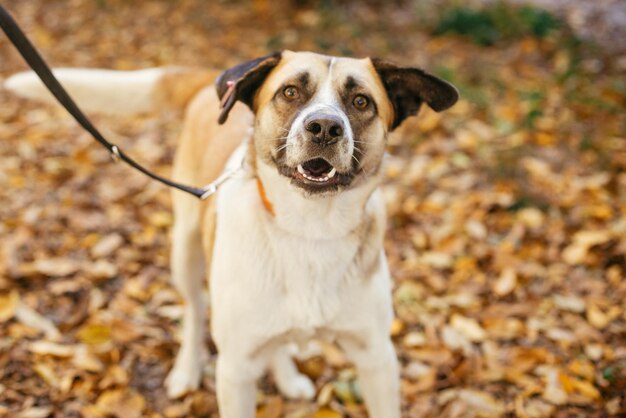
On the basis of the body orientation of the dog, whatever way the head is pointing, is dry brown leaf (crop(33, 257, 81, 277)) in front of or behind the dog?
behind

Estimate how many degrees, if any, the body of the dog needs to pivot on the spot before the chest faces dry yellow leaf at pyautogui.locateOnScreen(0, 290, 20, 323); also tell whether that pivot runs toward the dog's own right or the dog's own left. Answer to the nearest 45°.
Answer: approximately 135° to the dog's own right

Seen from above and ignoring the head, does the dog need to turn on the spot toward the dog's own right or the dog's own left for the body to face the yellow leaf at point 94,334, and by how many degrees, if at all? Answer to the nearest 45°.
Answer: approximately 135° to the dog's own right

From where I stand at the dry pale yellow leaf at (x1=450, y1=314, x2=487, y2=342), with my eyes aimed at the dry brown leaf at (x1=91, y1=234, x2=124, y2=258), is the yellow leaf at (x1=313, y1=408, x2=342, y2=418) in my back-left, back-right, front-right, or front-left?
front-left

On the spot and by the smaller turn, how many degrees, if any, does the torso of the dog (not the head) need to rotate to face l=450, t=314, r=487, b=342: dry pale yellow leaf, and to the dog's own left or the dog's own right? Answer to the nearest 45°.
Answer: approximately 135° to the dog's own left

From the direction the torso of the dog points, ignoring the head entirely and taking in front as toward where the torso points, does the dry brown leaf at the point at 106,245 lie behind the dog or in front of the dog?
behind

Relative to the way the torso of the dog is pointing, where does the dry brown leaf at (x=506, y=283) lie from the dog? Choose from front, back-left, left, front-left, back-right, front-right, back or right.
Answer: back-left

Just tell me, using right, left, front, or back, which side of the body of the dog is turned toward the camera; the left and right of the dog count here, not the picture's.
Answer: front
